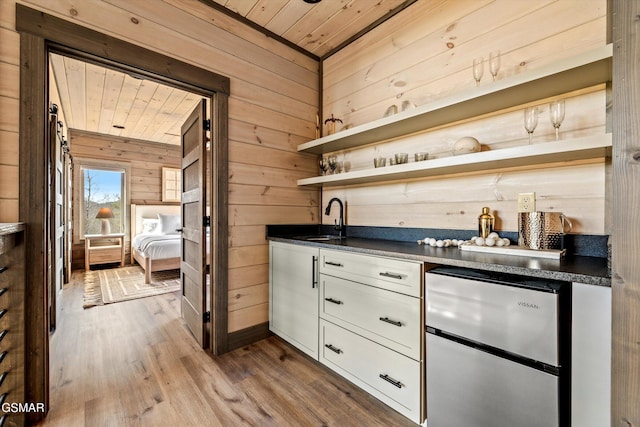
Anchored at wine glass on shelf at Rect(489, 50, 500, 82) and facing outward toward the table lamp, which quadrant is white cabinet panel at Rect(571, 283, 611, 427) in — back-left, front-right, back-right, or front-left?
back-left

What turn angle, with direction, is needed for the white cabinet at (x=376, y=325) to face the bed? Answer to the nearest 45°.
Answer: approximately 90° to its right

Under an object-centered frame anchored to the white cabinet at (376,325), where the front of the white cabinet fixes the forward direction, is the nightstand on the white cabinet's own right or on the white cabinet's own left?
on the white cabinet's own right

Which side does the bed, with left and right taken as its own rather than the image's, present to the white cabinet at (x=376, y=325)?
front

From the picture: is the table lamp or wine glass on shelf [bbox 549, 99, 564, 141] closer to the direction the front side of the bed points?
the wine glass on shelf

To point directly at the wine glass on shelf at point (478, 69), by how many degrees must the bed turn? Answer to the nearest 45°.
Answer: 0° — it already faces it

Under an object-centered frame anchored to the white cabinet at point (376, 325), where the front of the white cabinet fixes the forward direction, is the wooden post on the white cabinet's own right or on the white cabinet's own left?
on the white cabinet's own left

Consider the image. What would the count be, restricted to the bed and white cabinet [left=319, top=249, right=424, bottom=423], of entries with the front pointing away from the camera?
0

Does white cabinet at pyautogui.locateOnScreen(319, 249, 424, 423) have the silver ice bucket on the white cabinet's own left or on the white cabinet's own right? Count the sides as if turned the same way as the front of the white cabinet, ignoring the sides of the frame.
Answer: on the white cabinet's own left

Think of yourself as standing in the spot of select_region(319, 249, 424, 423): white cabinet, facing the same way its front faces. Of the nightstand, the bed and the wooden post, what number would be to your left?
1

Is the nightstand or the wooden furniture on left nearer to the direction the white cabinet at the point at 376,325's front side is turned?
the wooden furniture on left

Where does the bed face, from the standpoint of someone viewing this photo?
facing the viewer

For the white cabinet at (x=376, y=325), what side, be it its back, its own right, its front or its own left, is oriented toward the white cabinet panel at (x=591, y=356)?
left

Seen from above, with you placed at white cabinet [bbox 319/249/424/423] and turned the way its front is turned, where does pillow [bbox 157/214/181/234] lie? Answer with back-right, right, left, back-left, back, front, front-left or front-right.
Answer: right

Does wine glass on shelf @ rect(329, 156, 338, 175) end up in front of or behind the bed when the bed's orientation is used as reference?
in front
